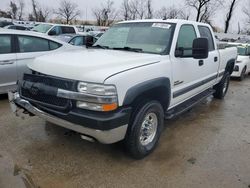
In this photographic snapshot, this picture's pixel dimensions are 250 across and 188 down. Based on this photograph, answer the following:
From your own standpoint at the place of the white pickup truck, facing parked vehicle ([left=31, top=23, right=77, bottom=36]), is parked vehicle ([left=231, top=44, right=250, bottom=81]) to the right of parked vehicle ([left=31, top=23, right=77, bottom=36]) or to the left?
right

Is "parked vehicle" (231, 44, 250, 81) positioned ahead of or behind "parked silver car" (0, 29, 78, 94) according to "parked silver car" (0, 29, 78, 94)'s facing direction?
behind

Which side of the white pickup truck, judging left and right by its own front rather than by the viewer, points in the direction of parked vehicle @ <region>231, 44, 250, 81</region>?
back

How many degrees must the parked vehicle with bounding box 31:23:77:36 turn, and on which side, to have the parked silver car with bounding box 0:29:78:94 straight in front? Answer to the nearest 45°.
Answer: approximately 45° to its left

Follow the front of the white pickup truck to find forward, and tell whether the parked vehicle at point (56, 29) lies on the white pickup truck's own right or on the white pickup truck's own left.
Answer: on the white pickup truck's own right

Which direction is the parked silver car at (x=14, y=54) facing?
to the viewer's left

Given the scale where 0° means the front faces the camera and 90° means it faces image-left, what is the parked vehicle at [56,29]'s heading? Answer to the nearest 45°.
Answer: approximately 45°
